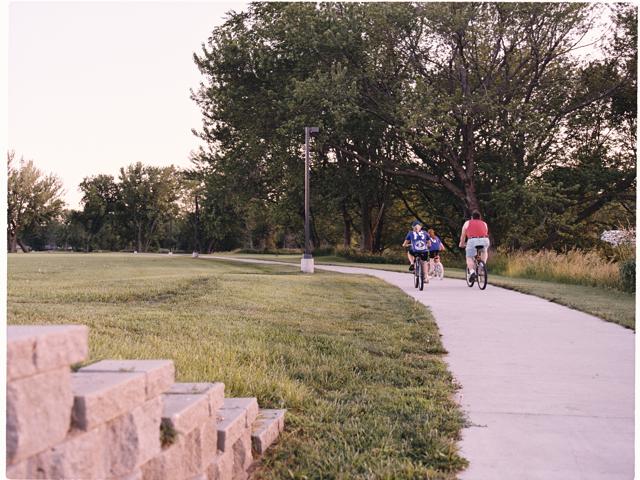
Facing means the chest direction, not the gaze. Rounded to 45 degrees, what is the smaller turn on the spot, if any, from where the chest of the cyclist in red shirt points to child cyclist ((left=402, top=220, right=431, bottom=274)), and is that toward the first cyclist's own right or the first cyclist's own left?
approximately 90° to the first cyclist's own left

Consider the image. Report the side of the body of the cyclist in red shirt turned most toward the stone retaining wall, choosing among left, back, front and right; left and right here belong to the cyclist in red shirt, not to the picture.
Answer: back

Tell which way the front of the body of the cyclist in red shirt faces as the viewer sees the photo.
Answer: away from the camera

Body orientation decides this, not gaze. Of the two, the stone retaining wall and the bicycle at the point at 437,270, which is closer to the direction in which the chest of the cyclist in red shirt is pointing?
the bicycle

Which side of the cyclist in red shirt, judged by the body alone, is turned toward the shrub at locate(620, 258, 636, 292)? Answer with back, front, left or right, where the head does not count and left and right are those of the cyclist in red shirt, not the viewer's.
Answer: right

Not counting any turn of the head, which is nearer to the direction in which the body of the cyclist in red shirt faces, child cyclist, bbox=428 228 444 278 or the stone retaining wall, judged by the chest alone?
the child cyclist
